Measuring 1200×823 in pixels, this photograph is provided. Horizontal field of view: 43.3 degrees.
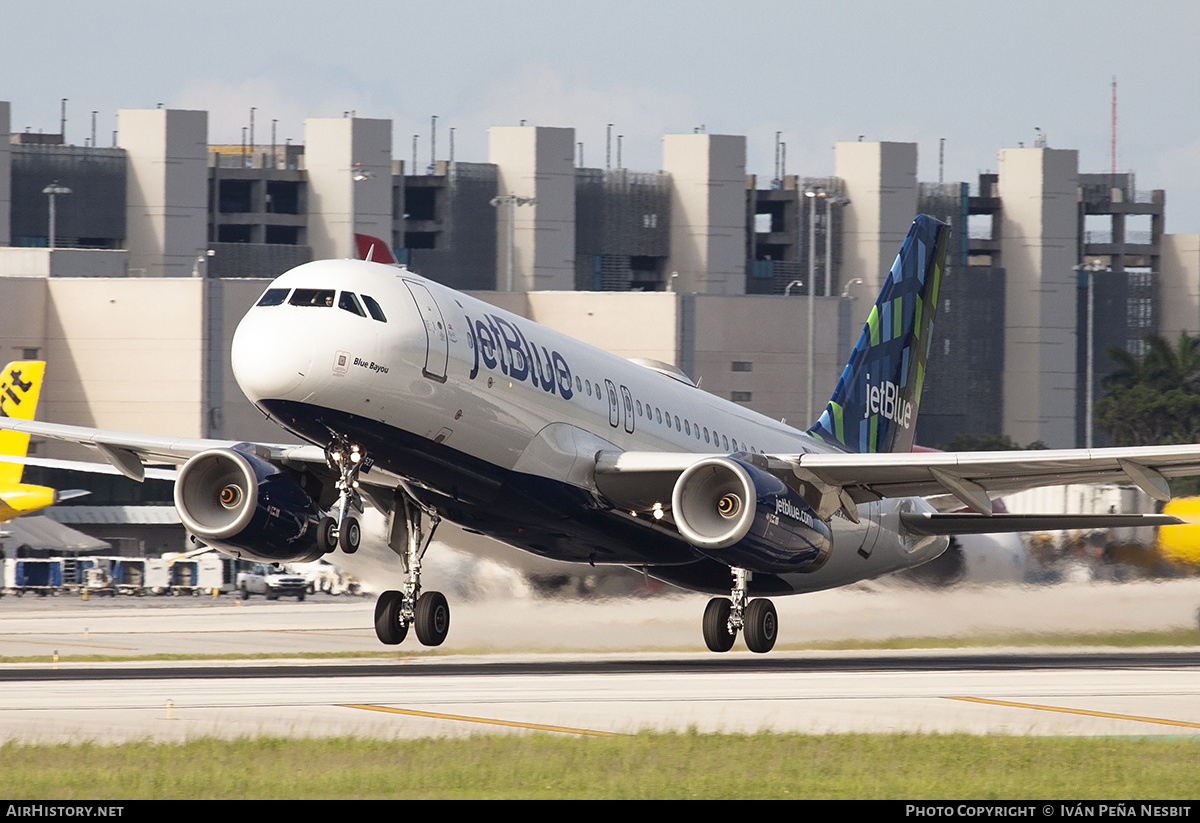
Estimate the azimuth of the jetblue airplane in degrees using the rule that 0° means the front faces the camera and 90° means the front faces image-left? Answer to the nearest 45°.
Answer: approximately 45°
